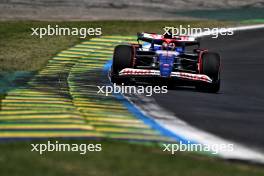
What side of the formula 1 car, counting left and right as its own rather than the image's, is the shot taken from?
front
